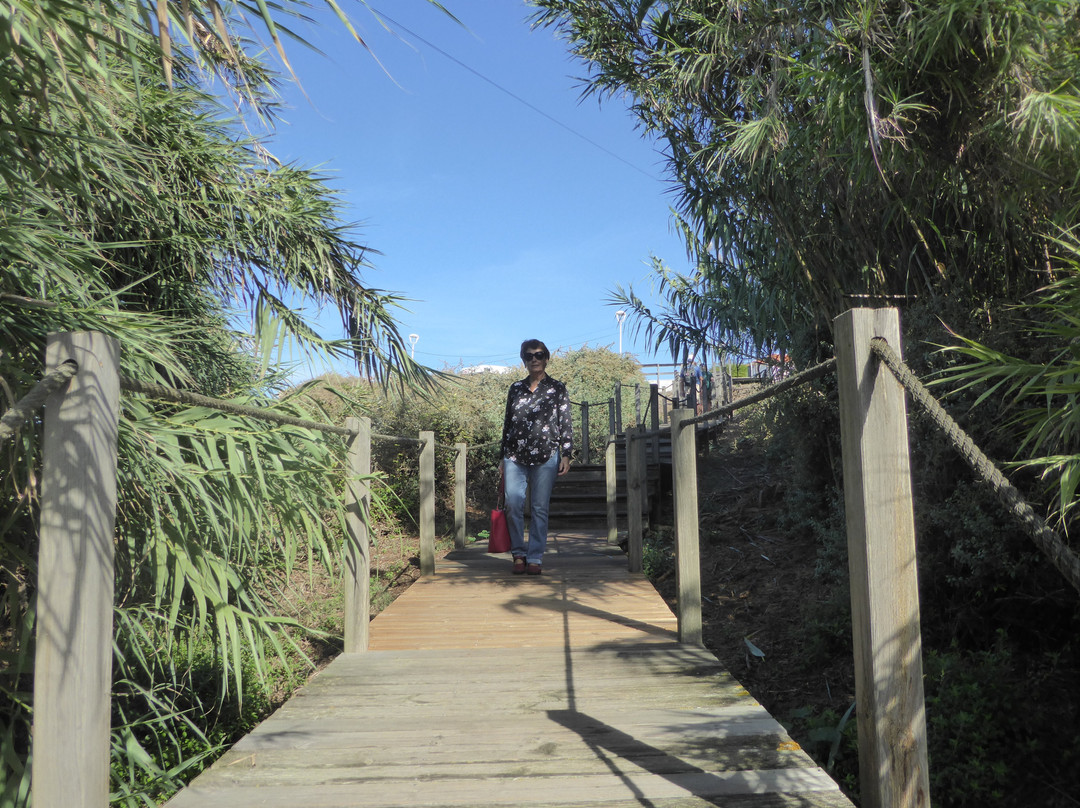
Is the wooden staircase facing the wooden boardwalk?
yes

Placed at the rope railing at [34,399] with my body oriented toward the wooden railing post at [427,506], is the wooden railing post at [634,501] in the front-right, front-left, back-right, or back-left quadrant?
front-right

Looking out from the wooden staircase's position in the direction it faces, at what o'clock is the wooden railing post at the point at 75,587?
The wooden railing post is roughly at 12 o'clock from the wooden staircase.

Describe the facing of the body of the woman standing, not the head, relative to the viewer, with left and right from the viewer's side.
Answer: facing the viewer

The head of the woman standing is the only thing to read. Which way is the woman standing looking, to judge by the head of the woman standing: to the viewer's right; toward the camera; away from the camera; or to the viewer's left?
toward the camera

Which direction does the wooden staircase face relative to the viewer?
toward the camera

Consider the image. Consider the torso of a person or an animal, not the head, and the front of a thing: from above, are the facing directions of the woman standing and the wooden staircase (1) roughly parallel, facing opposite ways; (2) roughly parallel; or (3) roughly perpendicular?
roughly parallel

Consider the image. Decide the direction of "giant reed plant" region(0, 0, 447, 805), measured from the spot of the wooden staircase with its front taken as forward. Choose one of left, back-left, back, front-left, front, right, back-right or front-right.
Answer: front

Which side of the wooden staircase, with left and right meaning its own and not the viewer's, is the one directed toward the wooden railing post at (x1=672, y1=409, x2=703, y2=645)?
front

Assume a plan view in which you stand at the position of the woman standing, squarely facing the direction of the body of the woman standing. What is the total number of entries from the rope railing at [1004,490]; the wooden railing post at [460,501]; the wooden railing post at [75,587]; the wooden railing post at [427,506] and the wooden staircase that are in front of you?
2

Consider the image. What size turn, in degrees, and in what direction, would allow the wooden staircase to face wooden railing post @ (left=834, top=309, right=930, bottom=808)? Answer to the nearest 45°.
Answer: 0° — it already faces it

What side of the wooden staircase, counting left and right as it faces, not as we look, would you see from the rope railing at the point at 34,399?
front

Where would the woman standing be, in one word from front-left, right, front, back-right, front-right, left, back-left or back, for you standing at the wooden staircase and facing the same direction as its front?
front

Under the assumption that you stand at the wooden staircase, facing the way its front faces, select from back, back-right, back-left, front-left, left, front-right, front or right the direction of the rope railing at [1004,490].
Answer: front
